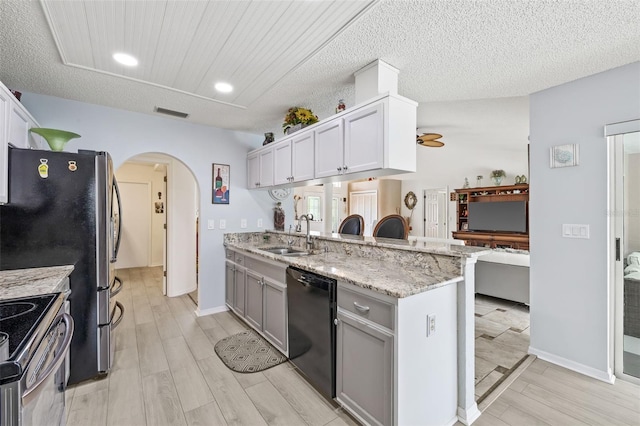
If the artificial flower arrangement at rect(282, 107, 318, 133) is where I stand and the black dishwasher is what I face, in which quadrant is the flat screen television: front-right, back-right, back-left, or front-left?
back-left

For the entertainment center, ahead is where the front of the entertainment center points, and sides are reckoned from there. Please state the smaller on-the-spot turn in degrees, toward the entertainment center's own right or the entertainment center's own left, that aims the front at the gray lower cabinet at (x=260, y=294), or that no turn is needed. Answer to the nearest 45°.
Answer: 0° — it already faces it

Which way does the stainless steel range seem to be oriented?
to the viewer's right

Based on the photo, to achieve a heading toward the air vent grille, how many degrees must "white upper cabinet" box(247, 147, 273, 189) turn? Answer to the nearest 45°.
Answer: approximately 45° to its right

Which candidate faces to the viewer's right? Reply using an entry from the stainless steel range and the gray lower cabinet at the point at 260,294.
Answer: the stainless steel range

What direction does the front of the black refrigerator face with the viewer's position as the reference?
facing to the right of the viewer

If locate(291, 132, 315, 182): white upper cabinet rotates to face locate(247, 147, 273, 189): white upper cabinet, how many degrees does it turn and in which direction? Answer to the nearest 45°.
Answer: approximately 90° to its right
